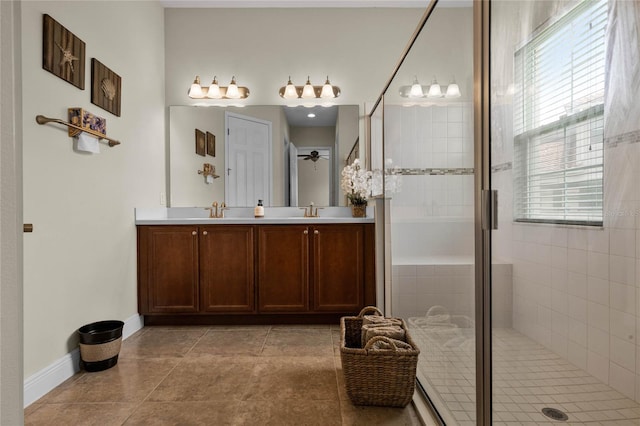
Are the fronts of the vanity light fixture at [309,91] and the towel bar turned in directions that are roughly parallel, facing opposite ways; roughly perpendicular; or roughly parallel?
roughly perpendicular

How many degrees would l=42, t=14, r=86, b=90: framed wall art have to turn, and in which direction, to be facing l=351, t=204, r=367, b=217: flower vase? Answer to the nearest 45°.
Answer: approximately 45° to its left

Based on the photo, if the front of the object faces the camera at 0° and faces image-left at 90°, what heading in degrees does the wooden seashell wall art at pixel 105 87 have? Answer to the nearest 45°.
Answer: approximately 315°

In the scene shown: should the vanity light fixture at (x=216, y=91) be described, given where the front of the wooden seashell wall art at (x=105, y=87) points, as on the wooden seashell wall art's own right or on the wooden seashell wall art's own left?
on the wooden seashell wall art's own left

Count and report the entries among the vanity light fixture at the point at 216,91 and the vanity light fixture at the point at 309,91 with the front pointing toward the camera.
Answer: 2

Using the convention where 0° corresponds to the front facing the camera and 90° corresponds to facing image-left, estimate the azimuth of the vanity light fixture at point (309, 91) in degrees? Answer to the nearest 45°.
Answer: approximately 0°

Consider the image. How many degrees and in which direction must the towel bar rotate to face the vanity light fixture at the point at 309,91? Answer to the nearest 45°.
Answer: approximately 45° to its left

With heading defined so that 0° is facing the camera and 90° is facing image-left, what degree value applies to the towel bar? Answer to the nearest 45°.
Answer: approximately 315°

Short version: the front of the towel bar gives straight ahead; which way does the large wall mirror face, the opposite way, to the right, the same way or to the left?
to the right
